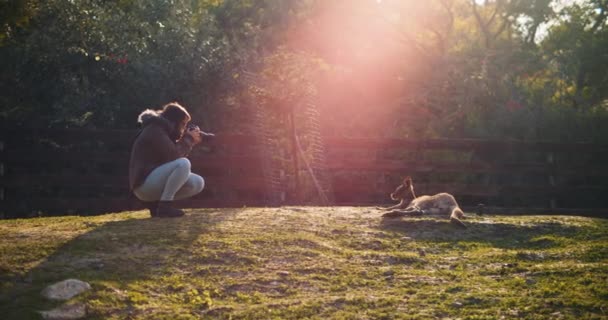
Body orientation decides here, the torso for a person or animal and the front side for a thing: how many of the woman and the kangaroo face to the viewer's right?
1

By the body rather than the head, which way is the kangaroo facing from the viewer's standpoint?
to the viewer's left

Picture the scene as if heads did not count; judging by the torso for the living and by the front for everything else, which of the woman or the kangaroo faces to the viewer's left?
the kangaroo

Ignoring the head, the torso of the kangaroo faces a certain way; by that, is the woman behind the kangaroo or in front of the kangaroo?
in front

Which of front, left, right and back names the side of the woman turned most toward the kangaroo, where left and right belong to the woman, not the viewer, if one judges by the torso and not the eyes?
front

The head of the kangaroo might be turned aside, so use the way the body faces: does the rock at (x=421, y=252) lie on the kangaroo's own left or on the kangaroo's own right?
on the kangaroo's own left

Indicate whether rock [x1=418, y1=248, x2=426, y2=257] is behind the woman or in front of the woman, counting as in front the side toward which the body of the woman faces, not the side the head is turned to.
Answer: in front

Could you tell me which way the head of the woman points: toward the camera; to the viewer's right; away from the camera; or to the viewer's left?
to the viewer's right

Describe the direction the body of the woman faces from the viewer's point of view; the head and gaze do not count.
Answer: to the viewer's right

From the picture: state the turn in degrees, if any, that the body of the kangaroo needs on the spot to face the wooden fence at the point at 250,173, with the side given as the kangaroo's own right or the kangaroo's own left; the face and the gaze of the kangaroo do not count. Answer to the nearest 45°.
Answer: approximately 45° to the kangaroo's own right
